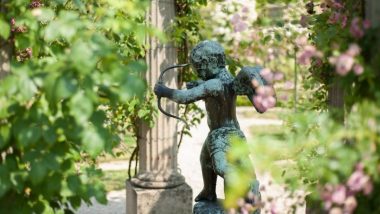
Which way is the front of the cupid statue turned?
to the viewer's left

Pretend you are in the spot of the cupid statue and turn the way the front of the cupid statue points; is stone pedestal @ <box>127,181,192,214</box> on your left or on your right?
on your right

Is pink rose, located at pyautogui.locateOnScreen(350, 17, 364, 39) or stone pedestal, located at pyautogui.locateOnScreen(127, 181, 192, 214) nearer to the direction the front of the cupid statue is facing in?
the stone pedestal

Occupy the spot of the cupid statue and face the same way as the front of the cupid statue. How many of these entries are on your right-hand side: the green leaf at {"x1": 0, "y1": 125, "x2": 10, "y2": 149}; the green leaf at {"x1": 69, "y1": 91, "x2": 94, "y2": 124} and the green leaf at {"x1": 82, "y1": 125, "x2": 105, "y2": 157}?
0

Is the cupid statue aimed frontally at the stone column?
no

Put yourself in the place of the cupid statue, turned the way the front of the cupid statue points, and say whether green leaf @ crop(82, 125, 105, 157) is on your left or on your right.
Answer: on your left

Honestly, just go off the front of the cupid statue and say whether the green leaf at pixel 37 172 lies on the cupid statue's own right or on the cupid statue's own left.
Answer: on the cupid statue's own left

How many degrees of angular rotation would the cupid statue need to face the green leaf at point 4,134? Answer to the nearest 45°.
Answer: approximately 45° to its left

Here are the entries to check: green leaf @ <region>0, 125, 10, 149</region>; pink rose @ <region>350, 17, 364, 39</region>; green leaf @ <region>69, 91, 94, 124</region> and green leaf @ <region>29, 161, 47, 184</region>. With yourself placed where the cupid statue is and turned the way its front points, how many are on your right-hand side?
1
